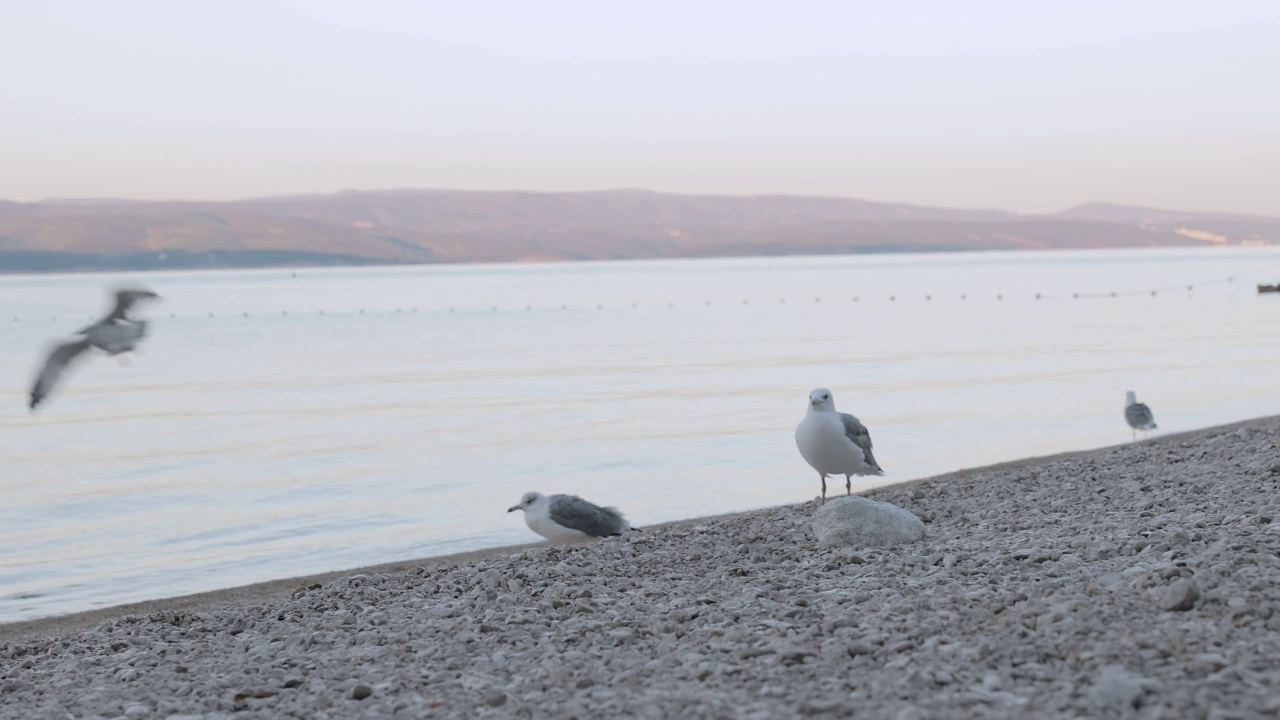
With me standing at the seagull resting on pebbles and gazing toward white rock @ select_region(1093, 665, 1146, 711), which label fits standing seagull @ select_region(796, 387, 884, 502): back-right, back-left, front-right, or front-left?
front-left

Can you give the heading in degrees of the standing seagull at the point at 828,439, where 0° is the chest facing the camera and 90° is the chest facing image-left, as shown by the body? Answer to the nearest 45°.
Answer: approximately 45°

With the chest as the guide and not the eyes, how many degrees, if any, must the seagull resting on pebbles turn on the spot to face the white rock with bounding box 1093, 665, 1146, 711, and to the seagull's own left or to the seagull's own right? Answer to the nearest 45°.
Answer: approximately 90° to the seagull's own left

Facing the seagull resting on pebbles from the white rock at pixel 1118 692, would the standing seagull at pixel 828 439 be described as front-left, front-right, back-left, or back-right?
front-right

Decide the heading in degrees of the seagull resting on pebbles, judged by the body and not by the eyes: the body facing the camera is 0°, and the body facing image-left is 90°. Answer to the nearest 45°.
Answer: approximately 90°

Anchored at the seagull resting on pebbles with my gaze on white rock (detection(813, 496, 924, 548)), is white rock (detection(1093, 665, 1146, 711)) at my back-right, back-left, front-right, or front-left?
front-right

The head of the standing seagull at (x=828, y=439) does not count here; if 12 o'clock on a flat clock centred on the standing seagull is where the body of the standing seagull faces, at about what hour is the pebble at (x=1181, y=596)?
The pebble is roughly at 10 o'clock from the standing seagull.

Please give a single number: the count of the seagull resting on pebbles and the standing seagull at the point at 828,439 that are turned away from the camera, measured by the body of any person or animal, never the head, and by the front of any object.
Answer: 0

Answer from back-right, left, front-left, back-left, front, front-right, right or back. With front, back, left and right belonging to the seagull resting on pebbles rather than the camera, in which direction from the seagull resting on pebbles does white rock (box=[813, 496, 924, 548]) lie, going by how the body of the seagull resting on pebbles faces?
back-left

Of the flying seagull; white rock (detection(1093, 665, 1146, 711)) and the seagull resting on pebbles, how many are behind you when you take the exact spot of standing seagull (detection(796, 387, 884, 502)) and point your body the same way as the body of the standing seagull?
0

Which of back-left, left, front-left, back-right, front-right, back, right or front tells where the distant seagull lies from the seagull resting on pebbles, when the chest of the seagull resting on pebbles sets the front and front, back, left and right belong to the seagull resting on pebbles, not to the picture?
back-right

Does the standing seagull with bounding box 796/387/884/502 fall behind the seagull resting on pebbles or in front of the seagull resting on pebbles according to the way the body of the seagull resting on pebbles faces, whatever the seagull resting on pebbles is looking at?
behind

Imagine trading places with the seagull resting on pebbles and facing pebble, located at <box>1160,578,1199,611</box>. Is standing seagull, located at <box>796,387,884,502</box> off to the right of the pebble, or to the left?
left

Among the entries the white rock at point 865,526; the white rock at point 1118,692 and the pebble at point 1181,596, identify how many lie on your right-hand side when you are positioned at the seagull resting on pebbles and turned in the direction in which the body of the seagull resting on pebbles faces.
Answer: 0

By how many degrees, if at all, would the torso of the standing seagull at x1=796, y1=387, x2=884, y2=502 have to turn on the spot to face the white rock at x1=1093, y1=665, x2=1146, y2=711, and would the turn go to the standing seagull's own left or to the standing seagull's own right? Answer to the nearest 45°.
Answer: approximately 45° to the standing seagull's own left
